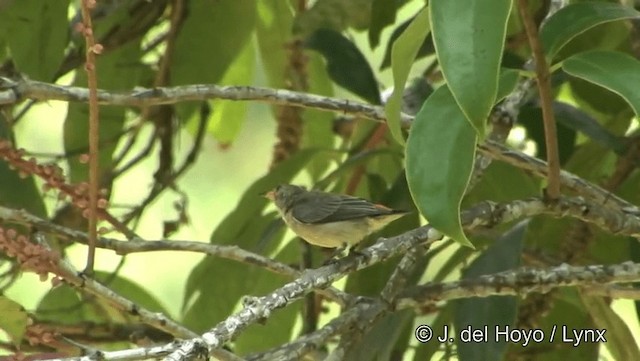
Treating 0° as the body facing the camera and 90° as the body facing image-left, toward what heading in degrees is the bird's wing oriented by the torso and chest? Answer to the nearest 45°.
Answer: approximately 90°

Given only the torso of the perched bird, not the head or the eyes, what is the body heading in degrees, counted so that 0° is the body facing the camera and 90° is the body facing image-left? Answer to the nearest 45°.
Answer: approximately 90°

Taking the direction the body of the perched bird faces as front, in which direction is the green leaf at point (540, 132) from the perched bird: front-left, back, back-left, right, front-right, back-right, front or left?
back

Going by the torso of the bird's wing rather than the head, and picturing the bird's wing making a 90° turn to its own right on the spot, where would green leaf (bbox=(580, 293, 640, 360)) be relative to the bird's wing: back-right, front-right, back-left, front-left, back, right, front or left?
right
